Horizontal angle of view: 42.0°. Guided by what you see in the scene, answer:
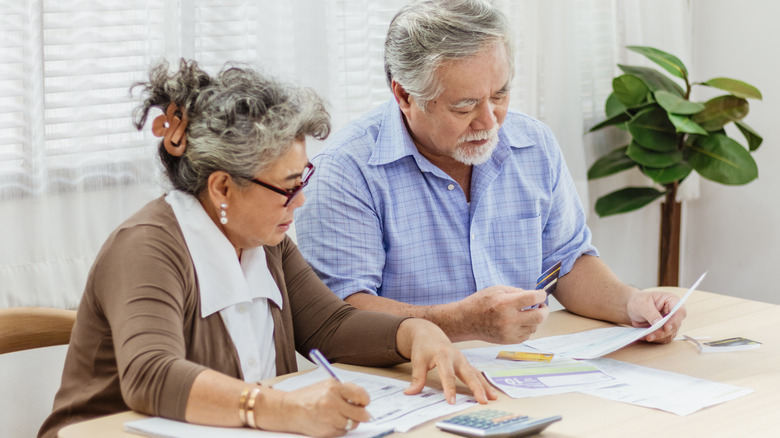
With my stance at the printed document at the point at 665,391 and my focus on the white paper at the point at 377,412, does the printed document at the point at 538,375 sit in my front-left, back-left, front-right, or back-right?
front-right

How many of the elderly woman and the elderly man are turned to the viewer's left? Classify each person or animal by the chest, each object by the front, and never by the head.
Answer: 0

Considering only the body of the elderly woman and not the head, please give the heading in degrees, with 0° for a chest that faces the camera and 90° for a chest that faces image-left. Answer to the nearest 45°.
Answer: approximately 315°

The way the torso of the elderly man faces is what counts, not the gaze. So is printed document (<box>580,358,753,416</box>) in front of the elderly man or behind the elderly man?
in front

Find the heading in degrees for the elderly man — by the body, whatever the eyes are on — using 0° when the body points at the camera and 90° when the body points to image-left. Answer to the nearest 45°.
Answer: approximately 315°

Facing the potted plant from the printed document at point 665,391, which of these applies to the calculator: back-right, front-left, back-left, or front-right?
back-left

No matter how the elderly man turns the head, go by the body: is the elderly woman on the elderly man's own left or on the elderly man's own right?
on the elderly man's own right

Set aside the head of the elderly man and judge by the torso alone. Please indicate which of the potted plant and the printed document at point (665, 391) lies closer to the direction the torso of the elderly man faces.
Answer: the printed document

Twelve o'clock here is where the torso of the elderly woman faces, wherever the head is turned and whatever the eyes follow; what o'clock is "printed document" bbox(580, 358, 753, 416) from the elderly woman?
The printed document is roughly at 11 o'clock from the elderly woman.

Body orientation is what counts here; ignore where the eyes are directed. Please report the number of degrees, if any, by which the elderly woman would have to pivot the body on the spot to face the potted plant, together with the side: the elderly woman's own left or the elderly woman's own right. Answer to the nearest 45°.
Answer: approximately 90° to the elderly woman's own left

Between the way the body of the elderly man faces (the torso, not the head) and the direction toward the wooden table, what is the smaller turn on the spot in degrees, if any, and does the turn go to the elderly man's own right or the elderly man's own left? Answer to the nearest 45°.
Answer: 0° — they already face it

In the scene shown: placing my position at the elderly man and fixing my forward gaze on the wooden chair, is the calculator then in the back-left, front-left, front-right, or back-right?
front-left
